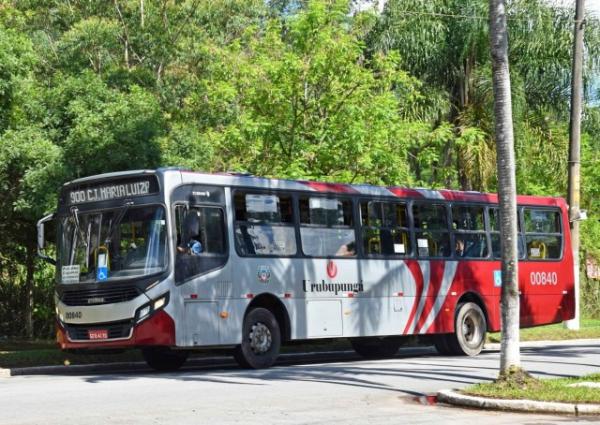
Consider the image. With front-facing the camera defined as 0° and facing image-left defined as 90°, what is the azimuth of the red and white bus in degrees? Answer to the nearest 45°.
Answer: approximately 45°

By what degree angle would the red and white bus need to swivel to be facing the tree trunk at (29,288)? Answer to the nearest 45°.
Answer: approximately 90° to its right
